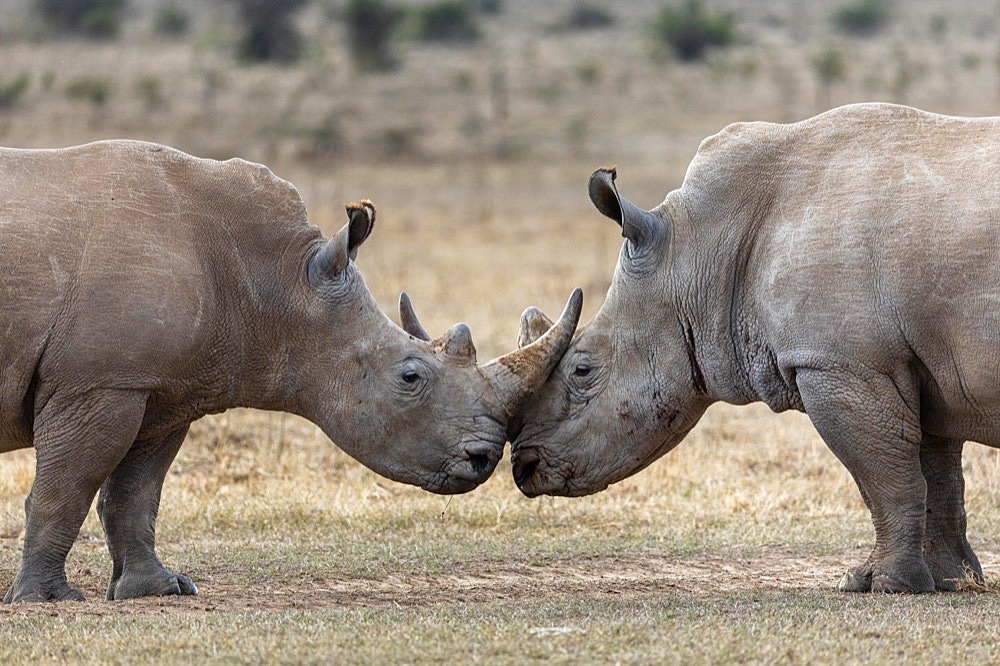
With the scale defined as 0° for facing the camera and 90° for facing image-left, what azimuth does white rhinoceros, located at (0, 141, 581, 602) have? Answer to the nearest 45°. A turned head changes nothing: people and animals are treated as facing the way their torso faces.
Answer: approximately 270°

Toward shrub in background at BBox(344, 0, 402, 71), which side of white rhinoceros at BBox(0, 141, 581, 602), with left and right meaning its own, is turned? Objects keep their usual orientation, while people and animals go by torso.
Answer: left

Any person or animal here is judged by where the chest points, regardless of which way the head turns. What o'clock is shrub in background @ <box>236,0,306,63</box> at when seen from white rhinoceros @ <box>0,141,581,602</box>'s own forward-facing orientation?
The shrub in background is roughly at 9 o'clock from the white rhinoceros.

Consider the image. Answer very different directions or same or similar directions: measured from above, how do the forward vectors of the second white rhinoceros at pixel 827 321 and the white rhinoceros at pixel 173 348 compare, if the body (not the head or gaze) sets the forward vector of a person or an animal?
very different directions

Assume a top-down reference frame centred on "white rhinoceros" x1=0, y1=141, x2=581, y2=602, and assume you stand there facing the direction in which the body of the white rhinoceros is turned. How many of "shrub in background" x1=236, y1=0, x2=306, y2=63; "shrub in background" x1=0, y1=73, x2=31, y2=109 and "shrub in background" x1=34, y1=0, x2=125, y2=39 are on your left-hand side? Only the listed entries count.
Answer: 3

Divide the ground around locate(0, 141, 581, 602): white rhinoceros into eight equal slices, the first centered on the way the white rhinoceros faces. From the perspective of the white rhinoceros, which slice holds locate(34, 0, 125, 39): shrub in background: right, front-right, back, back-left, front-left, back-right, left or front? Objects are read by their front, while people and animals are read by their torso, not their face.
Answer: left

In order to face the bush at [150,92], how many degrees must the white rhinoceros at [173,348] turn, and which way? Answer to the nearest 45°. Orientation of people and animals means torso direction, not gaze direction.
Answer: approximately 90° to its left

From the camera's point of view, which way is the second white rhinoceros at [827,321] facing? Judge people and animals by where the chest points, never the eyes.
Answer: to the viewer's left

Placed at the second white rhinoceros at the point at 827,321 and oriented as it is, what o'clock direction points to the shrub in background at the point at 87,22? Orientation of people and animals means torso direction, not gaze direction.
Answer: The shrub in background is roughly at 2 o'clock from the second white rhinoceros.

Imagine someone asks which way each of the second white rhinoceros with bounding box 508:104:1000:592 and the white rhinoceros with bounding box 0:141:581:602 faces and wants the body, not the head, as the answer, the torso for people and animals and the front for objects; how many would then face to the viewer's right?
1

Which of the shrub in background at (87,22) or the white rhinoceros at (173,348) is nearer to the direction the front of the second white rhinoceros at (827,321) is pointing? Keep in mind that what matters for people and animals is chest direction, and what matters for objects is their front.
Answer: the white rhinoceros

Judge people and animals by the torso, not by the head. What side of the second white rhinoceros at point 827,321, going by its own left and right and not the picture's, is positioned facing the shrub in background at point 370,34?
right
